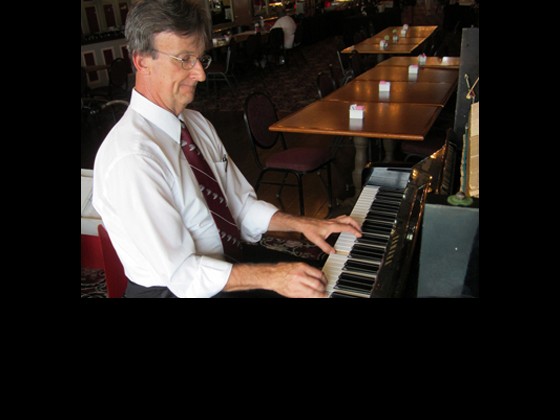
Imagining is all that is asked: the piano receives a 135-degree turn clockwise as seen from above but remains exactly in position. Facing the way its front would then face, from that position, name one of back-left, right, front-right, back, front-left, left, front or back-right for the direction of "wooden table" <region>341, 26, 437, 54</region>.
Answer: front-left

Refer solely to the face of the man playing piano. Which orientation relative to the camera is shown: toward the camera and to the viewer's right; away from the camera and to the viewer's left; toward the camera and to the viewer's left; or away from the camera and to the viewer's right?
toward the camera and to the viewer's right

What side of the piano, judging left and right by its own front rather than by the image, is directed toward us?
left

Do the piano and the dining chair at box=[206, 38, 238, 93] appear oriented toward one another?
no

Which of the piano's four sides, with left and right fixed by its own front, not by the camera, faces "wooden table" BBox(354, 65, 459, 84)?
right

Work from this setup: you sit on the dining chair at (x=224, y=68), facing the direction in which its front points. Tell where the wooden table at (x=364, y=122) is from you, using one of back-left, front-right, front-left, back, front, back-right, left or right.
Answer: left

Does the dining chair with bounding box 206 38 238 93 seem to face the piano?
no

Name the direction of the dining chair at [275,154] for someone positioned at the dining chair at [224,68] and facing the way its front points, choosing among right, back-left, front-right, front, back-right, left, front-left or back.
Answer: left

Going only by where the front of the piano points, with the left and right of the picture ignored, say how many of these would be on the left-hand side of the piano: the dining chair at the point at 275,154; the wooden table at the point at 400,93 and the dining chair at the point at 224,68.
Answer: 0

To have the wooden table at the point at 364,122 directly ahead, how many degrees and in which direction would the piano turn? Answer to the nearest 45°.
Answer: approximately 90° to its right

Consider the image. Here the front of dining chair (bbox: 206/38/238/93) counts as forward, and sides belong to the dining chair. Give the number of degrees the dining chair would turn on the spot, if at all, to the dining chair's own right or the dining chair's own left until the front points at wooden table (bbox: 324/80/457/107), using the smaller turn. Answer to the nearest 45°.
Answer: approximately 90° to the dining chair's own left
